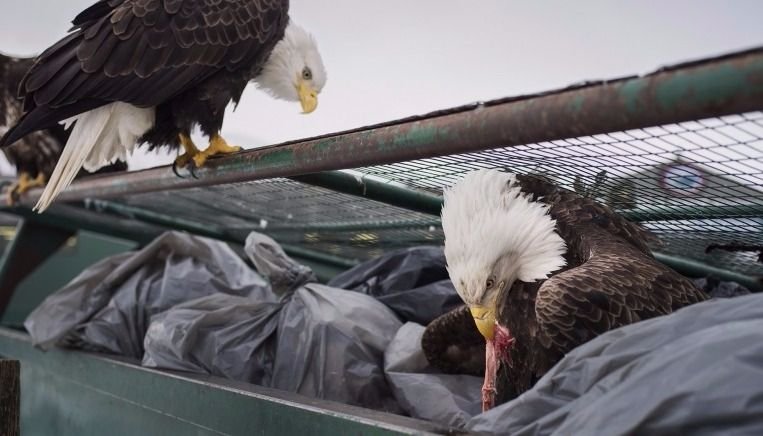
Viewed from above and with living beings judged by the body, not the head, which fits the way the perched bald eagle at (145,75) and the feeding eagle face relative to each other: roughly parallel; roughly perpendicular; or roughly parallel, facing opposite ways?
roughly parallel, facing opposite ways

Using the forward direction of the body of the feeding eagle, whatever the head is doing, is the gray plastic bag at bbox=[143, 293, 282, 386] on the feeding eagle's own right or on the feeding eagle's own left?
on the feeding eagle's own right

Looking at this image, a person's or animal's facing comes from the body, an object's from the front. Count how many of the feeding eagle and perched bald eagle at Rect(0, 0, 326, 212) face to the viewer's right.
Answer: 1

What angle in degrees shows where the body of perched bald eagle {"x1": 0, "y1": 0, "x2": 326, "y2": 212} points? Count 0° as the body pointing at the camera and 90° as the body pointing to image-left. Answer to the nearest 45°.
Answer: approximately 270°

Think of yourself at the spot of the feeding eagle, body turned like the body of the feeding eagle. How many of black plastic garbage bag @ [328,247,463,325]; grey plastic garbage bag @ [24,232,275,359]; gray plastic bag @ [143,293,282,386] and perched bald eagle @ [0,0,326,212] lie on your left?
0

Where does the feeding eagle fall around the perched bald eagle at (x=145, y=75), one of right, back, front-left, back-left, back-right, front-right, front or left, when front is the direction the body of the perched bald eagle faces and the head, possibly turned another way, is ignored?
front-right

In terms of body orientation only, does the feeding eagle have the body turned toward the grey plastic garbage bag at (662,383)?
no

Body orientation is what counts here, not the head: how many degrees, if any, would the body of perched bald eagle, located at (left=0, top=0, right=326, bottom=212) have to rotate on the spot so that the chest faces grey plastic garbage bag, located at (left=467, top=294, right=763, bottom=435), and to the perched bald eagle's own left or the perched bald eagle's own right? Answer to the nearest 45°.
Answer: approximately 90° to the perched bald eagle's own right
